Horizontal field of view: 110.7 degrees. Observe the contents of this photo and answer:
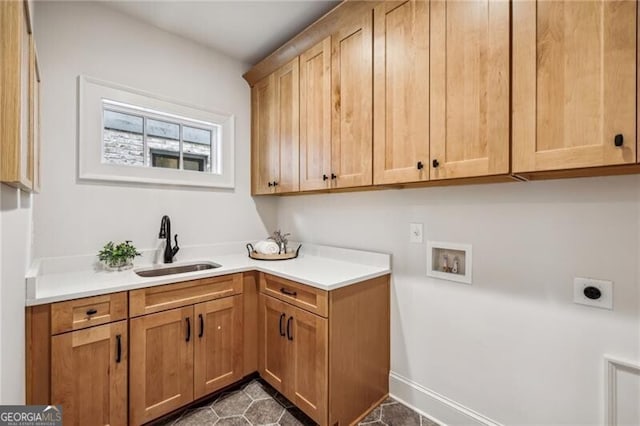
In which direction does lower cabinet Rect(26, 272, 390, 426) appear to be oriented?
toward the camera

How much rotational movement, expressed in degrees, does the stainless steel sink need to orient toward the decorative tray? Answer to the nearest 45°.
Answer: approximately 90° to its left

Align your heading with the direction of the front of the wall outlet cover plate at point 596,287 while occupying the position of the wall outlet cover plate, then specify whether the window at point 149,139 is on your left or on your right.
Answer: on your right

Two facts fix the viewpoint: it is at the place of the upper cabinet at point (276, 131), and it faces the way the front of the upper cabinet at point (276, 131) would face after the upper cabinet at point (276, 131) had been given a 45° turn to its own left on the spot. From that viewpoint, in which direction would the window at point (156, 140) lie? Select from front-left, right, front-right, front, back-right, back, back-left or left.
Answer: right

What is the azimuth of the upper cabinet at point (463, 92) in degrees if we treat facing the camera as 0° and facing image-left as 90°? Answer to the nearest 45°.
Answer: approximately 45°

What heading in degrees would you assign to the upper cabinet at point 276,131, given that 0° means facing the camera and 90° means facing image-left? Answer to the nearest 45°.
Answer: approximately 45°

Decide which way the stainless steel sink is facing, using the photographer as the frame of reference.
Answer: facing the viewer

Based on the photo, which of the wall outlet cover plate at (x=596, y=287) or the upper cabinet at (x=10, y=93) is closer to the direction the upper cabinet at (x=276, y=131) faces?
the upper cabinet

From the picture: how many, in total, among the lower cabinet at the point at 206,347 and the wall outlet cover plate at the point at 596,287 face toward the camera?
2

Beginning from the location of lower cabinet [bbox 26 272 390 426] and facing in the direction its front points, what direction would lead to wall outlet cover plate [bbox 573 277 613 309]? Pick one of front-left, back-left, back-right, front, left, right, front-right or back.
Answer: front-left
